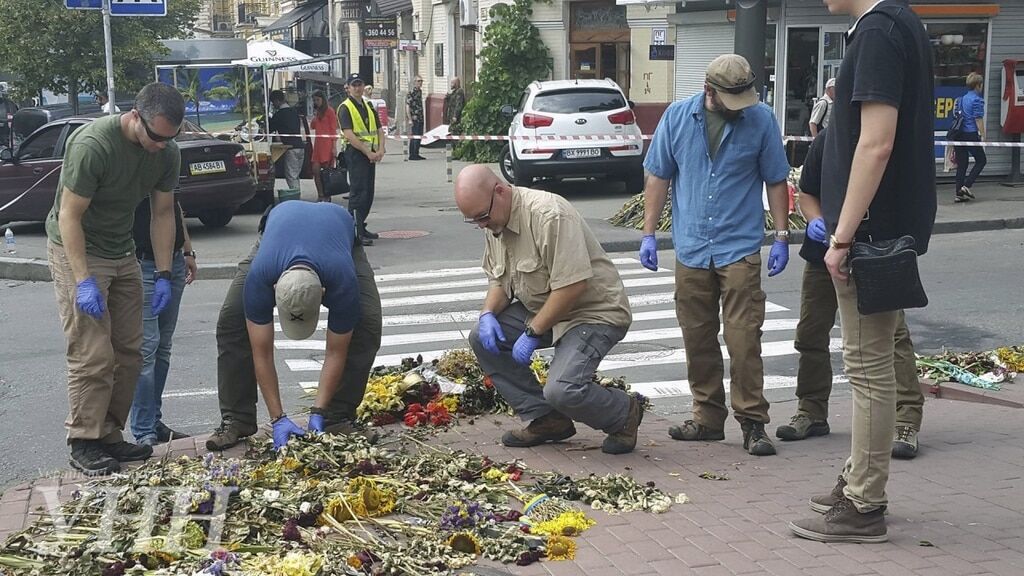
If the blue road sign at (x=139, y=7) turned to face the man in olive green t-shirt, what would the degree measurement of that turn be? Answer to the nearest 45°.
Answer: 0° — it already faces them

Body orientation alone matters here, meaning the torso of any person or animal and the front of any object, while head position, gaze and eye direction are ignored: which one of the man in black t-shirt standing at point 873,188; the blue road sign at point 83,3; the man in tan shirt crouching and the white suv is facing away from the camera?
the white suv

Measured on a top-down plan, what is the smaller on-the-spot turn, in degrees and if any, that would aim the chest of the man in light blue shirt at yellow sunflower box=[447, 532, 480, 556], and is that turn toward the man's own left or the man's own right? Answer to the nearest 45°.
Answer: approximately 45° to the man's own right

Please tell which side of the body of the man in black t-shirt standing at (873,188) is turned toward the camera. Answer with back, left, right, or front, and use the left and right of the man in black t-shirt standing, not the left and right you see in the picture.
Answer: left

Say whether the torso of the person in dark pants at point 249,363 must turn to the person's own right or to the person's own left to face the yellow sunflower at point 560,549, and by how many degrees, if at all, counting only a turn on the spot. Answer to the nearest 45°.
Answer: approximately 45° to the person's own left

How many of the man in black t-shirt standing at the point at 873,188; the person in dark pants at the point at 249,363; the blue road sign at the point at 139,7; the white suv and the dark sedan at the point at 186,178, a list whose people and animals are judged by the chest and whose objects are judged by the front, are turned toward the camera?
2

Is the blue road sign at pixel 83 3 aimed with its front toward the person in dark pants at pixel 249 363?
yes

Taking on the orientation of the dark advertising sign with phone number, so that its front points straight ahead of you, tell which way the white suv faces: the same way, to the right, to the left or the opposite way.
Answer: the opposite way

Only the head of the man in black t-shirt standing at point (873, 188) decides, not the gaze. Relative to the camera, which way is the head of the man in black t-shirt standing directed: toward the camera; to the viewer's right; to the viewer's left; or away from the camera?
to the viewer's left

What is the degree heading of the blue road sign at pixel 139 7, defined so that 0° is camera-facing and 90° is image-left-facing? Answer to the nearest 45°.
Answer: approximately 0°
